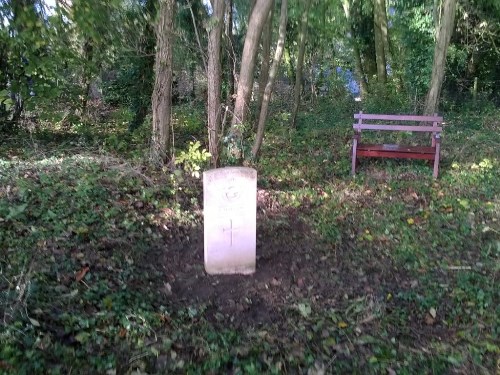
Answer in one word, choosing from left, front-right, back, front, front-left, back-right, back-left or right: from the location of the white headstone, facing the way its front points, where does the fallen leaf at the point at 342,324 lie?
front-left

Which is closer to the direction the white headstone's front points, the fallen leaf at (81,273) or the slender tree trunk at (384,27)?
the fallen leaf

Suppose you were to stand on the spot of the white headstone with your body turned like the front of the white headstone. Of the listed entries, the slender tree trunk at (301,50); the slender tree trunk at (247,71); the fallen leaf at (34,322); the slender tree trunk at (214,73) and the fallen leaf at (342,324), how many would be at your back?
3

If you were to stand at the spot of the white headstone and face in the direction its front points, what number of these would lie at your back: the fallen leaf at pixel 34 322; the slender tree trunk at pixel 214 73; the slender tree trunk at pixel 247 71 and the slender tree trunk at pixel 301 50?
3

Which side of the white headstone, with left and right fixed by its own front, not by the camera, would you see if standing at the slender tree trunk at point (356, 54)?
back

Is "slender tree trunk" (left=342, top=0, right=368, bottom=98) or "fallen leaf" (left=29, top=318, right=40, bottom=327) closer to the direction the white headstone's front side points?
the fallen leaf

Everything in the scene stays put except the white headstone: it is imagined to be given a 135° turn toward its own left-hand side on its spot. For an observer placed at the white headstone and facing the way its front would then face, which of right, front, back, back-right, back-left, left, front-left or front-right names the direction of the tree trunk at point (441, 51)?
front

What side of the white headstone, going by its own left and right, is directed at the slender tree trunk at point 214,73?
back

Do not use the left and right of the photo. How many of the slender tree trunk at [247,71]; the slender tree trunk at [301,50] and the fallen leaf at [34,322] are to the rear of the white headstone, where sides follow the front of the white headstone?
2

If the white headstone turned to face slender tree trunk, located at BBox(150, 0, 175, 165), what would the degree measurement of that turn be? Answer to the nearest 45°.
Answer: approximately 180°

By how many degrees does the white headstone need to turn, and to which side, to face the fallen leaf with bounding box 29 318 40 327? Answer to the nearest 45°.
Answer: approximately 45° to its right

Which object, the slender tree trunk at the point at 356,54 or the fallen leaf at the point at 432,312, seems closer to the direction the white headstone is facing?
the fallen leaf

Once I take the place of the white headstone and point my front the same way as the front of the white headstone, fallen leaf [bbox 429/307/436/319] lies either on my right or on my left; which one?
on my left

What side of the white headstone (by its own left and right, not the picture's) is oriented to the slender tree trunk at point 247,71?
back

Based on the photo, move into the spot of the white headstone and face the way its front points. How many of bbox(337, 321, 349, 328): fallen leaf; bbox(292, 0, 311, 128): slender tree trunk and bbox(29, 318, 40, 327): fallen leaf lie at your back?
1

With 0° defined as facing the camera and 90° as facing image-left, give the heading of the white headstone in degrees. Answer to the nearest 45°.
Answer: approximately 0°
